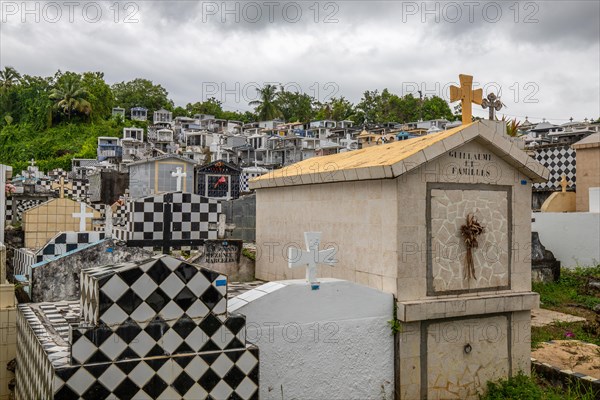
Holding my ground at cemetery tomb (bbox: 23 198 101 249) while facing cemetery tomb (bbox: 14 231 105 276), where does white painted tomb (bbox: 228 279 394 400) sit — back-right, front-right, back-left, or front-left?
front-left

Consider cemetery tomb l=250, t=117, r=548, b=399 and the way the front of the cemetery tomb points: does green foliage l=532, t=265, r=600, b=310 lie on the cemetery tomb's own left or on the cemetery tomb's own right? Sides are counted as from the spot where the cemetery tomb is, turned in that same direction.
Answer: on the cemetery tomb's own left

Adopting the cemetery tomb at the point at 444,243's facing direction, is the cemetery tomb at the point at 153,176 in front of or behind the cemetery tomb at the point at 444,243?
behind

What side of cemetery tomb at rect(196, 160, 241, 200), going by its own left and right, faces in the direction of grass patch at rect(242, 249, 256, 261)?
front

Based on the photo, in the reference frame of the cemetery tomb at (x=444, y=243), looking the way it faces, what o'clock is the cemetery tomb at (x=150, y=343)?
the cemetery tomb at (x=150, y=343) is roughly at 3 o'clock from the cemetery tomb at (x=444, y=243).

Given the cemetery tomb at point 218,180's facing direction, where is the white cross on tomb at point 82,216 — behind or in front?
in front

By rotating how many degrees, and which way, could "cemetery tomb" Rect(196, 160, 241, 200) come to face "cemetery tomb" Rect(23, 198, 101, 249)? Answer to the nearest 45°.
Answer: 0° — it already faces it

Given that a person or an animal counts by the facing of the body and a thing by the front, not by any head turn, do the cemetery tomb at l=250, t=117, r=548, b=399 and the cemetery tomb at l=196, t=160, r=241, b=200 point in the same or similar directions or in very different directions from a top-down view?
same or similar directions

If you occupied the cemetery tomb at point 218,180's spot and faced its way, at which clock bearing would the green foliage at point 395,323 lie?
The green foliage is roughly at 12 o'clock from the cemetery tomb.

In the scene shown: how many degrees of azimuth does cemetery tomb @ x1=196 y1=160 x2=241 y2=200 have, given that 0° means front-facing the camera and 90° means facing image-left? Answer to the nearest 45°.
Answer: approximately 0°

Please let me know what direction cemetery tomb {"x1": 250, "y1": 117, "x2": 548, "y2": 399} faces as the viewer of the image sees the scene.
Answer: facing the viewer and to the right of the viewer

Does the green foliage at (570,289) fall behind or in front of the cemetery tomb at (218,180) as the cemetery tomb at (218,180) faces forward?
in front
